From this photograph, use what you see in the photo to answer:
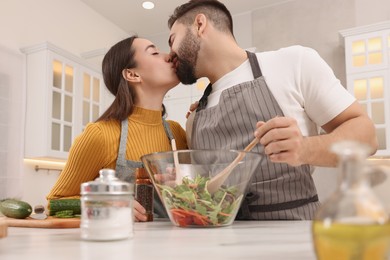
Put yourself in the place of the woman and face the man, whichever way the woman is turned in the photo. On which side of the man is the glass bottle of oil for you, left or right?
right

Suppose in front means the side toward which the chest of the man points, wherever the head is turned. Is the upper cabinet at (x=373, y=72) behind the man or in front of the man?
behind

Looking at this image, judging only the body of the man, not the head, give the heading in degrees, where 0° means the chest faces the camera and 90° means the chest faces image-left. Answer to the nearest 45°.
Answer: approximately 45°

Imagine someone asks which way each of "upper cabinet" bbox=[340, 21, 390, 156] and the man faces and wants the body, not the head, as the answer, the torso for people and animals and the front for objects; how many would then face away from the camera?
0

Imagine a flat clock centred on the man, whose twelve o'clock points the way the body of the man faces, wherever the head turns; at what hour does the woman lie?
The woman is roughly at 2 o'clock from the man.

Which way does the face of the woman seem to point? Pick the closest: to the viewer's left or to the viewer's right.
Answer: to the viewer's right

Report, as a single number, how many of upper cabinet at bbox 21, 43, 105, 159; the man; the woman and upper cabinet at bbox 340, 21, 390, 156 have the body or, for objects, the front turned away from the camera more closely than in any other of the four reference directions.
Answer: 0

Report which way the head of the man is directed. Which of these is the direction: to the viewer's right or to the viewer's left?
to the viewer's left

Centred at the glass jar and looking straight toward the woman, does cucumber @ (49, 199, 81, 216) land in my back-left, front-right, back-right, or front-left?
front-left

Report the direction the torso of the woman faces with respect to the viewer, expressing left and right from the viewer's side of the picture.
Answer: facing the viewer and to the right of the viewer

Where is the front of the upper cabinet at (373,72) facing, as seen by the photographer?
facing the viewer and to the left of the viewer

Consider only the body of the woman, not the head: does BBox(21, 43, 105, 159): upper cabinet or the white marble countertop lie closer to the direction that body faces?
the white marble countertop

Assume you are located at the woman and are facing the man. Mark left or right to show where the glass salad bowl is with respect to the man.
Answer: right

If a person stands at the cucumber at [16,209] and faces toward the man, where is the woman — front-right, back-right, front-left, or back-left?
front-left

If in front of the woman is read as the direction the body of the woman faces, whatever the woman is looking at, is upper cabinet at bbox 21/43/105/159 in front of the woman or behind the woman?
behind
